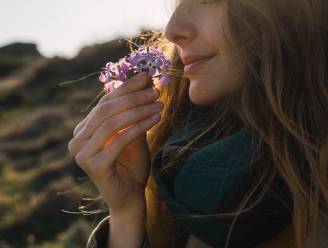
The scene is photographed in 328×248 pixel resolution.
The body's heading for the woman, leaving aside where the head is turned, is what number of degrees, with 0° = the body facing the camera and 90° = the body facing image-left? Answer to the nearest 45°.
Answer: approximately 45°
